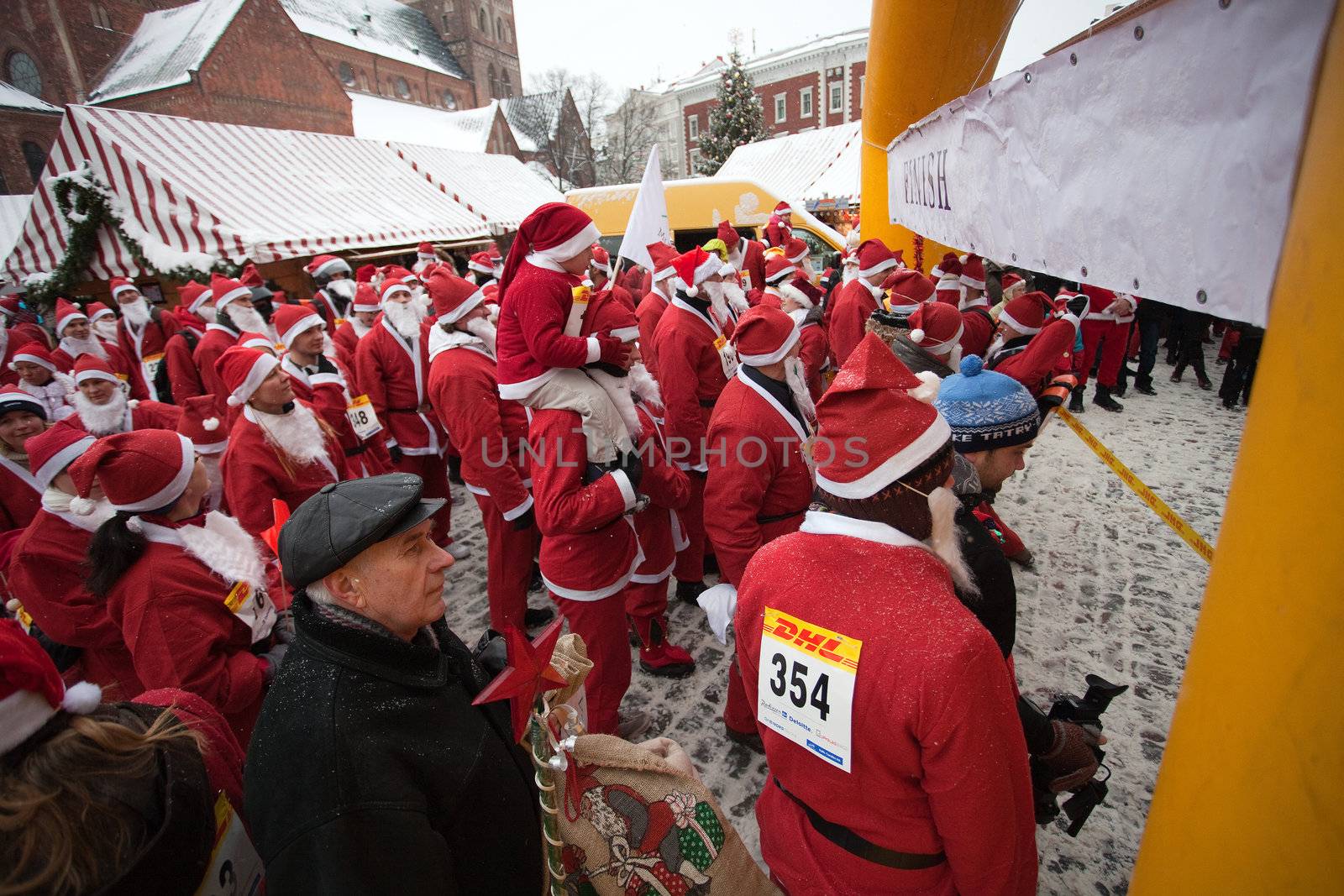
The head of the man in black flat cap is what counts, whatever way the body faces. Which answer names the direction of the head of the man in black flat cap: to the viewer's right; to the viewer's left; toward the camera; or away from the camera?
to the viewer's right

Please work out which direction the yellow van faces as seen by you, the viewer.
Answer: facing to the right of the viewer

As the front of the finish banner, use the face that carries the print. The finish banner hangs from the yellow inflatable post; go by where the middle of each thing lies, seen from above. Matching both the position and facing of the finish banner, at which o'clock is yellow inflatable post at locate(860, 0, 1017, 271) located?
The yellow inflatable post is roughly at 4 o'clock from the finish banner.

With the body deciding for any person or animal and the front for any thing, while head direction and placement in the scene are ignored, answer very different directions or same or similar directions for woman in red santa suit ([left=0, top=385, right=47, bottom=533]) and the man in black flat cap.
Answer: same or similar directions

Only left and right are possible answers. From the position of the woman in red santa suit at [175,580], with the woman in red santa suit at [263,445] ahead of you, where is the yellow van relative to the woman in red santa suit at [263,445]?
right

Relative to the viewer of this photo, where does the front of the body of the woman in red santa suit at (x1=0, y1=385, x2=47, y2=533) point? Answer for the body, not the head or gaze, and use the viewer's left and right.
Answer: facing the viewer and to the right of the viewer

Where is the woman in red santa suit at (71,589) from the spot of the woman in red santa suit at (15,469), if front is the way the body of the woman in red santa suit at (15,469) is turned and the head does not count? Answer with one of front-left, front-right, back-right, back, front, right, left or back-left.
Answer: front-right

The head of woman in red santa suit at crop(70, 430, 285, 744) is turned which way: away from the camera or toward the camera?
away from the camera

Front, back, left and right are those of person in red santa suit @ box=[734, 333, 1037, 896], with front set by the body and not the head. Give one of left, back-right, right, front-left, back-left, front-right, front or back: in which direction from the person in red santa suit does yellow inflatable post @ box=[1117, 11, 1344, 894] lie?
right

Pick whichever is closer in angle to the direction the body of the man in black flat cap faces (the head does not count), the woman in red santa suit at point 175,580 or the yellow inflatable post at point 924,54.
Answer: the yellow inflatable post

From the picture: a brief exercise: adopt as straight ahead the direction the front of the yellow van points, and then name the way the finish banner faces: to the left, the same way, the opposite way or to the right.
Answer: the opposite way

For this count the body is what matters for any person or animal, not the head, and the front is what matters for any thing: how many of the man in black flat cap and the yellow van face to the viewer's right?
2
